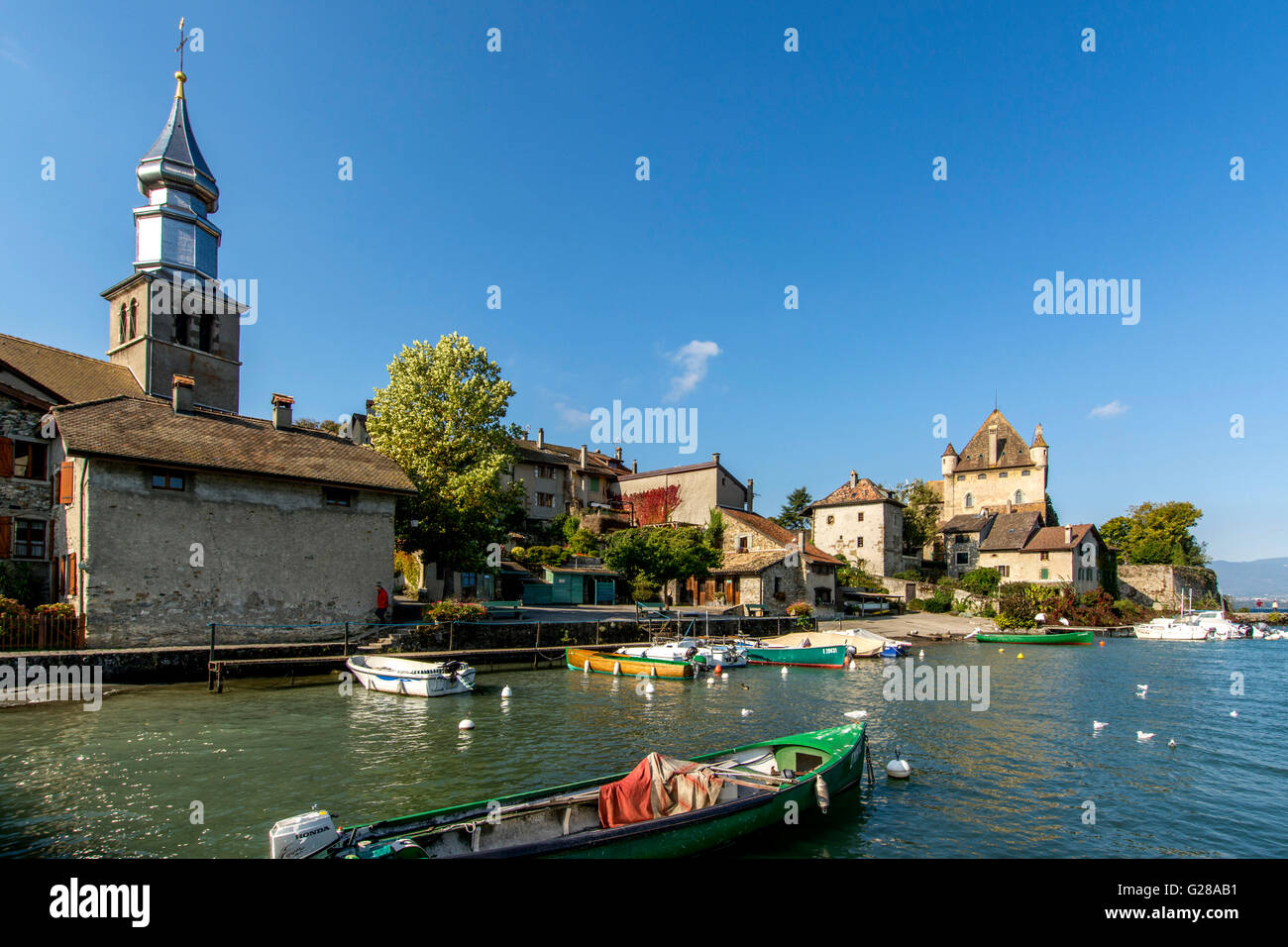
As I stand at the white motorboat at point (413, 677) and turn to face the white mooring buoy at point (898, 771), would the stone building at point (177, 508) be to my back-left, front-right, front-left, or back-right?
back-right

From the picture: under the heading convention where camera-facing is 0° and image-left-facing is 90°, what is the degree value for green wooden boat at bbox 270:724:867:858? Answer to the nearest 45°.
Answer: approximately 225°

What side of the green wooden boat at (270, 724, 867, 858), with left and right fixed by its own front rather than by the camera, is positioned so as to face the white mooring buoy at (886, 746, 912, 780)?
front

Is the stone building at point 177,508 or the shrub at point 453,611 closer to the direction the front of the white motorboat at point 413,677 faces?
the stone building

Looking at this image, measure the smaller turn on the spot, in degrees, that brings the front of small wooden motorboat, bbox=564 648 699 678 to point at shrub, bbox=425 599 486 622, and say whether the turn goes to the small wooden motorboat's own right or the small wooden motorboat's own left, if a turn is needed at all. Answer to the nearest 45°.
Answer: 0° — it already faces it

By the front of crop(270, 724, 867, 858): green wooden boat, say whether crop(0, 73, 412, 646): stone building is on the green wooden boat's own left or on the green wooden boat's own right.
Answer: on the green wooden boat's own left

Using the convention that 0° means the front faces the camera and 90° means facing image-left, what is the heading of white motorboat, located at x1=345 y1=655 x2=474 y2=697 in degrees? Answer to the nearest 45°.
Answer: approximately 135°

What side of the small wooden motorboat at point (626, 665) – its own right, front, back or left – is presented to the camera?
left

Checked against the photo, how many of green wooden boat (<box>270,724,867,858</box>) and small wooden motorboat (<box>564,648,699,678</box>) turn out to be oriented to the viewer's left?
1

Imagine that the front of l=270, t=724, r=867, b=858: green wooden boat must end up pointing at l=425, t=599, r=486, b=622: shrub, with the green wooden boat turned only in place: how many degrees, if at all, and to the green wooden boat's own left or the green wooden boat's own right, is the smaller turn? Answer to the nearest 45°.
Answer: approximately 45° to the green wooden boat's own left

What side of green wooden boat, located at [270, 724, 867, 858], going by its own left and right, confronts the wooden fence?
left

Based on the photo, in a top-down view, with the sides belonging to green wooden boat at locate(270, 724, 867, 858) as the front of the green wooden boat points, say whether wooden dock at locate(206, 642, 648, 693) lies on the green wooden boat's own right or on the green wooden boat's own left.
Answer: on the green wooden boat's own left
